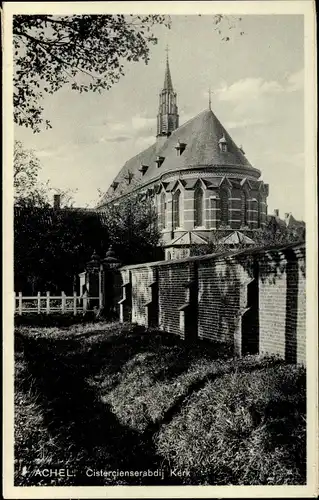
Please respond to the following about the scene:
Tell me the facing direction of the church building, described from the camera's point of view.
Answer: facing away from the viewer and to the left of the viewer

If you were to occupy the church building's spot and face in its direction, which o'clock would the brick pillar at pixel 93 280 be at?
The brick pillar is roughly at 8 o'clock from the church building.

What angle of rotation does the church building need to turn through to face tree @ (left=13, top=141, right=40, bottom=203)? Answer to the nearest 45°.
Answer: approximately 45° to its left

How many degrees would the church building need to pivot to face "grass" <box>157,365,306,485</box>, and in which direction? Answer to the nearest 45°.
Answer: approximately 135° to its left

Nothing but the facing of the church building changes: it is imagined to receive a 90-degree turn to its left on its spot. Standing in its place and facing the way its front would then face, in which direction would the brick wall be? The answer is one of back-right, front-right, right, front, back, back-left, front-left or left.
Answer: front-left

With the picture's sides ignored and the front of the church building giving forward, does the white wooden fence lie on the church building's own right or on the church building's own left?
on the church building's own left
